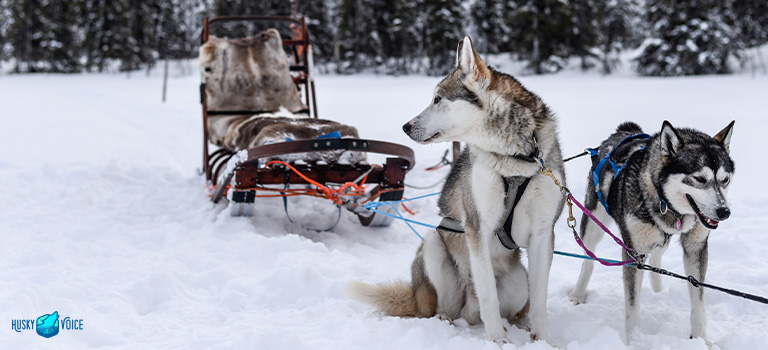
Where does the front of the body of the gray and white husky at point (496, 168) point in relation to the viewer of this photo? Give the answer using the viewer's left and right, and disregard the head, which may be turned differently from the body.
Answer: facing the viewer and to the right of the viewer

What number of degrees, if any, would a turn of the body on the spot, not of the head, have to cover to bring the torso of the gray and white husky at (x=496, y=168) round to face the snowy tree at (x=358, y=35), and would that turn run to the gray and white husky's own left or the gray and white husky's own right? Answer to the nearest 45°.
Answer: approximately 135° to the gray and white husky's own left

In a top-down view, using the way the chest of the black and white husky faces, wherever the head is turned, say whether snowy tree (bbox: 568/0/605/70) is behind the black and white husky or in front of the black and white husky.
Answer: behind

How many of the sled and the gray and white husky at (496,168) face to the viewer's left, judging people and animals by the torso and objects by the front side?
0

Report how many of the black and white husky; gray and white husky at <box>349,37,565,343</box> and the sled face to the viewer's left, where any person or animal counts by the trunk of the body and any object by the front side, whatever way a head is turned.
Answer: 0

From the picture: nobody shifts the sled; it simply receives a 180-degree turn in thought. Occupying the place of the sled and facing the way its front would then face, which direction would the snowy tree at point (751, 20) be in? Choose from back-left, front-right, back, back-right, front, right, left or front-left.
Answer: right

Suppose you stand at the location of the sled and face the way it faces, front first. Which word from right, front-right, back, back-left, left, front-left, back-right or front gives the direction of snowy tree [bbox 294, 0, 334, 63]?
back-left

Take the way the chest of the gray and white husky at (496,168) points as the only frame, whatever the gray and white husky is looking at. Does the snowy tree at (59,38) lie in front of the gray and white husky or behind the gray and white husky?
behind

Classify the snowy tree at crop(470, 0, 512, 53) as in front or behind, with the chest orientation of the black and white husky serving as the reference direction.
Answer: behind

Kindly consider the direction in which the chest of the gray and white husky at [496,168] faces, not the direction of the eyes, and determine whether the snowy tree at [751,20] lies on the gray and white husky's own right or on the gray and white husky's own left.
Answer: on the gray and white husky's own left

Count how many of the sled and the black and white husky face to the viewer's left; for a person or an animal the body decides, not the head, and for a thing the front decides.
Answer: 0

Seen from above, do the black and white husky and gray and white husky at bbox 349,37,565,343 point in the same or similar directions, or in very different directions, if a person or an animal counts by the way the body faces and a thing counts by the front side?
same or similar directions
